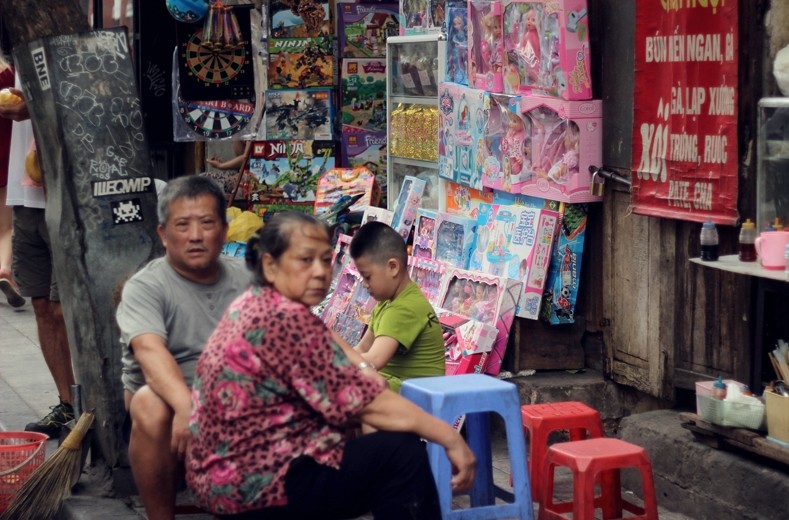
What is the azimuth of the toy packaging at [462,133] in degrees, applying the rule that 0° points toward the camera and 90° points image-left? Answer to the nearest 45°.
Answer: approximately 45°

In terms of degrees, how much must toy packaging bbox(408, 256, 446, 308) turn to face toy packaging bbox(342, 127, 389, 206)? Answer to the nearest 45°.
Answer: approximately 180°

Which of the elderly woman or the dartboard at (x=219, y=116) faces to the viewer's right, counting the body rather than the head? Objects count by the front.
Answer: the elderly woman

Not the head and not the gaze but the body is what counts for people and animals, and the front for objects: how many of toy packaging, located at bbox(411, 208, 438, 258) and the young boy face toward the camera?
1

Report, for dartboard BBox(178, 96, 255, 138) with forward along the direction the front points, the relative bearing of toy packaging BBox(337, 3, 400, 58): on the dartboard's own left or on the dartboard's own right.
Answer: on the dartboard's own left

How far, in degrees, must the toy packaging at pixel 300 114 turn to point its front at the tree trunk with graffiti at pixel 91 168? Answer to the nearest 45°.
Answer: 0° — it already faces it

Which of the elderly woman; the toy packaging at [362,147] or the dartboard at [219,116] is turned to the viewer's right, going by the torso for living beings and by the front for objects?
the elderly woman

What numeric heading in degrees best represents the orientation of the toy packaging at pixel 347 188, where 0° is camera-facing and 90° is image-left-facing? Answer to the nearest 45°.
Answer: approximately 0°
